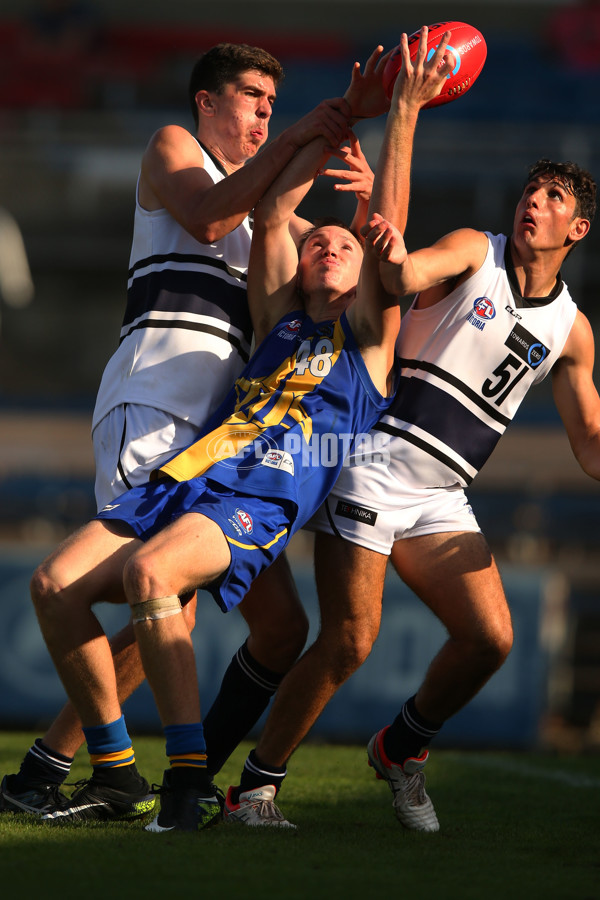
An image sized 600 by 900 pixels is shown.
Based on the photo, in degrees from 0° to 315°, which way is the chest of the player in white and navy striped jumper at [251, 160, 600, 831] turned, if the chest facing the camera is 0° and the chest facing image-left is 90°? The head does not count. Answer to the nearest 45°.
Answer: approximately 0°

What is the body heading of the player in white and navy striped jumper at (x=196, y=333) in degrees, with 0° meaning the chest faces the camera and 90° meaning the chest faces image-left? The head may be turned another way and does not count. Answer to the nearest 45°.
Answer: approximately 315°

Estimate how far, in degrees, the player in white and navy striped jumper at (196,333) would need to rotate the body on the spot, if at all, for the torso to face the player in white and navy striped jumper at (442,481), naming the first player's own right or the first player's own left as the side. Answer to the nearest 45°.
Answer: approximately 45° to the first player's own left

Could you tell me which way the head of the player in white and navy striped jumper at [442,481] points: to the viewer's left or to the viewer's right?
to the viewer's left

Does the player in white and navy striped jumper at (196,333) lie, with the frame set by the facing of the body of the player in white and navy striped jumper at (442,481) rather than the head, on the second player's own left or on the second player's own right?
on the second player's own right
